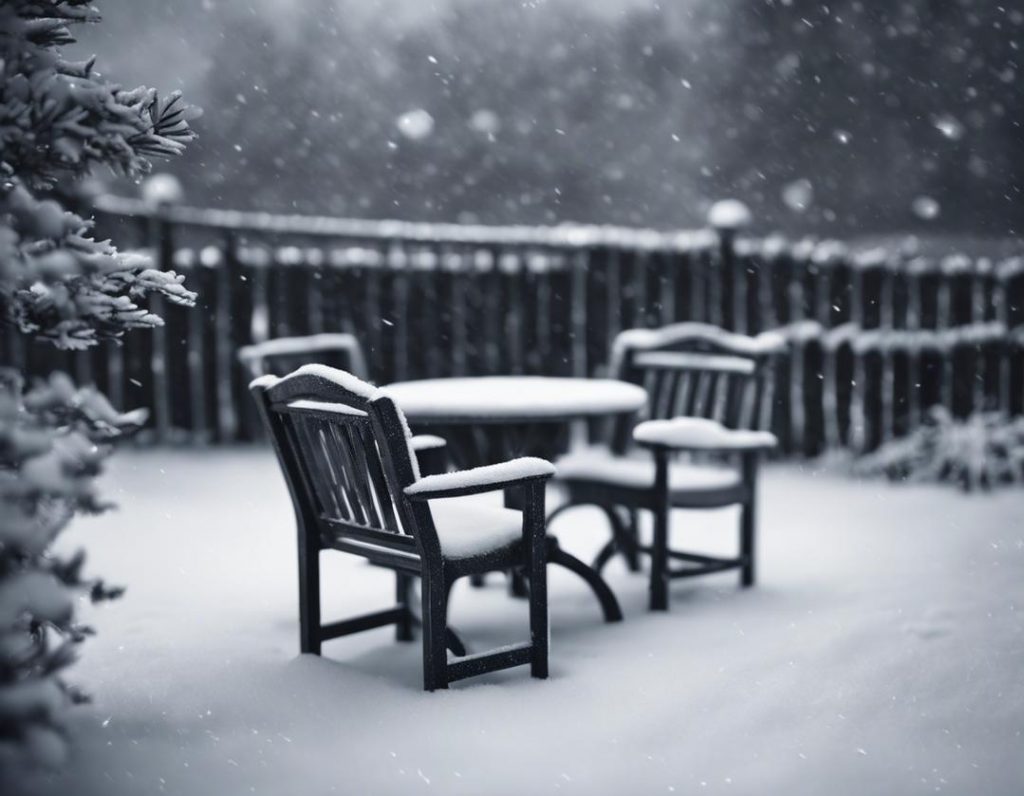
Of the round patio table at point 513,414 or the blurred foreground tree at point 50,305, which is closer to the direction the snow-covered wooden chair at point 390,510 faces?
the round patio table

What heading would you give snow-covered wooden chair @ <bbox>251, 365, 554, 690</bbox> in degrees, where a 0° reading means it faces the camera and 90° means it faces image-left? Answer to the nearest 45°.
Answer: approximately 225°

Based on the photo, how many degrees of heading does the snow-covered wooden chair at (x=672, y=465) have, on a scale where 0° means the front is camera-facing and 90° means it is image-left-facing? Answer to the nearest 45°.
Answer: approximately 45°

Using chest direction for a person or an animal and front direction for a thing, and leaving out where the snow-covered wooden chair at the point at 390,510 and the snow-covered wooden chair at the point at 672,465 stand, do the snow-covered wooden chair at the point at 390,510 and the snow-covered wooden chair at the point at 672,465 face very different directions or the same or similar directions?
very different directions

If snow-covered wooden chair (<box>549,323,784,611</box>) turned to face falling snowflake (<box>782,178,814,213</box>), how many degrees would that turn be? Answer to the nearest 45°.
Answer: approximately 135° to its right

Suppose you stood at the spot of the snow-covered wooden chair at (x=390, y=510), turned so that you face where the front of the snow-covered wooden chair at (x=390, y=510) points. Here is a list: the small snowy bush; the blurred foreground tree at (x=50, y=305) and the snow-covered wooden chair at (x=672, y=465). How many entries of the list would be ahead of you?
2

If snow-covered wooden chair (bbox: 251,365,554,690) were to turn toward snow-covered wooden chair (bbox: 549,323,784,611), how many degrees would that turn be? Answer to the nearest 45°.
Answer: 0° — it already faces it
